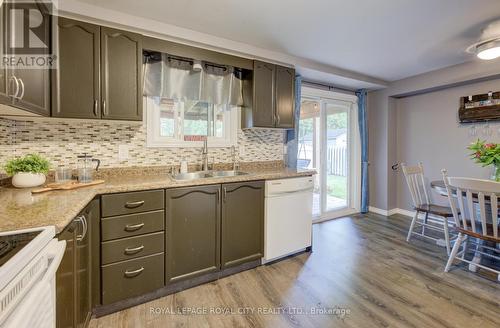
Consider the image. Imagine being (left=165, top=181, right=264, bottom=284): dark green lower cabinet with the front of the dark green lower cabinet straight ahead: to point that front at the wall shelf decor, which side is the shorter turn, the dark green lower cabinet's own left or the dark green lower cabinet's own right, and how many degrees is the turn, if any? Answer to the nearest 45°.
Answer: approximately 45° to the dark green lower cabinet's own left

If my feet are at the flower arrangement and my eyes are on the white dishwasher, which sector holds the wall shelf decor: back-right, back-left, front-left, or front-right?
back-right

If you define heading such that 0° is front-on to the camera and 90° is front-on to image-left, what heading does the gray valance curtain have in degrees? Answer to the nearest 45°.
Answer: approximately 315°

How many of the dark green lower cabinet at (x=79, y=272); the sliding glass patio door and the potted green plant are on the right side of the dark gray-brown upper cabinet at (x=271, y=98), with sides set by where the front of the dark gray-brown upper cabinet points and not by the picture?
2

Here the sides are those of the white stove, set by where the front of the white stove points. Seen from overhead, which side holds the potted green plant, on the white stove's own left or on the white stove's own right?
on the white stove's own left

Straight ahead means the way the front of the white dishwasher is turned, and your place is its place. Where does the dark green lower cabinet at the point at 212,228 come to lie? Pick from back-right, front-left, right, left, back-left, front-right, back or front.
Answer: right

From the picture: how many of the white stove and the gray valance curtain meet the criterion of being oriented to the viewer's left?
0

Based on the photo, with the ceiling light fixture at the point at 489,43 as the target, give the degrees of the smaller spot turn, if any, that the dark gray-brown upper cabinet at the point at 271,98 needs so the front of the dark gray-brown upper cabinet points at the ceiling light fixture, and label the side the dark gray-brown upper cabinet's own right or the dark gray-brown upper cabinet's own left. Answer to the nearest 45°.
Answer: approximately 45° to the dark gray-brown upper cabinet's own left

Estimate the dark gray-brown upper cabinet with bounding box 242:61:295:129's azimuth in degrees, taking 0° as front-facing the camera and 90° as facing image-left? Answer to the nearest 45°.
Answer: approximately 315°

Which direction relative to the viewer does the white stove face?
to the viewer's right

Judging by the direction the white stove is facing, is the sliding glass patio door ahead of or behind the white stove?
ahead

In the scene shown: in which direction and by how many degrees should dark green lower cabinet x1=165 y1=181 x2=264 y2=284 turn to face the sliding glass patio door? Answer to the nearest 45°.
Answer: approximately 90° to its left

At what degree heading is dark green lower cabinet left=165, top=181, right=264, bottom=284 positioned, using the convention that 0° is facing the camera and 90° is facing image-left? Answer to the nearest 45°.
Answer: approximately 315°

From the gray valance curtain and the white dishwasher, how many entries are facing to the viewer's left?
0

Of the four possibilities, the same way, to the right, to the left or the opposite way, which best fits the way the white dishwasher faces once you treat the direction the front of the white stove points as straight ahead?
to the right
